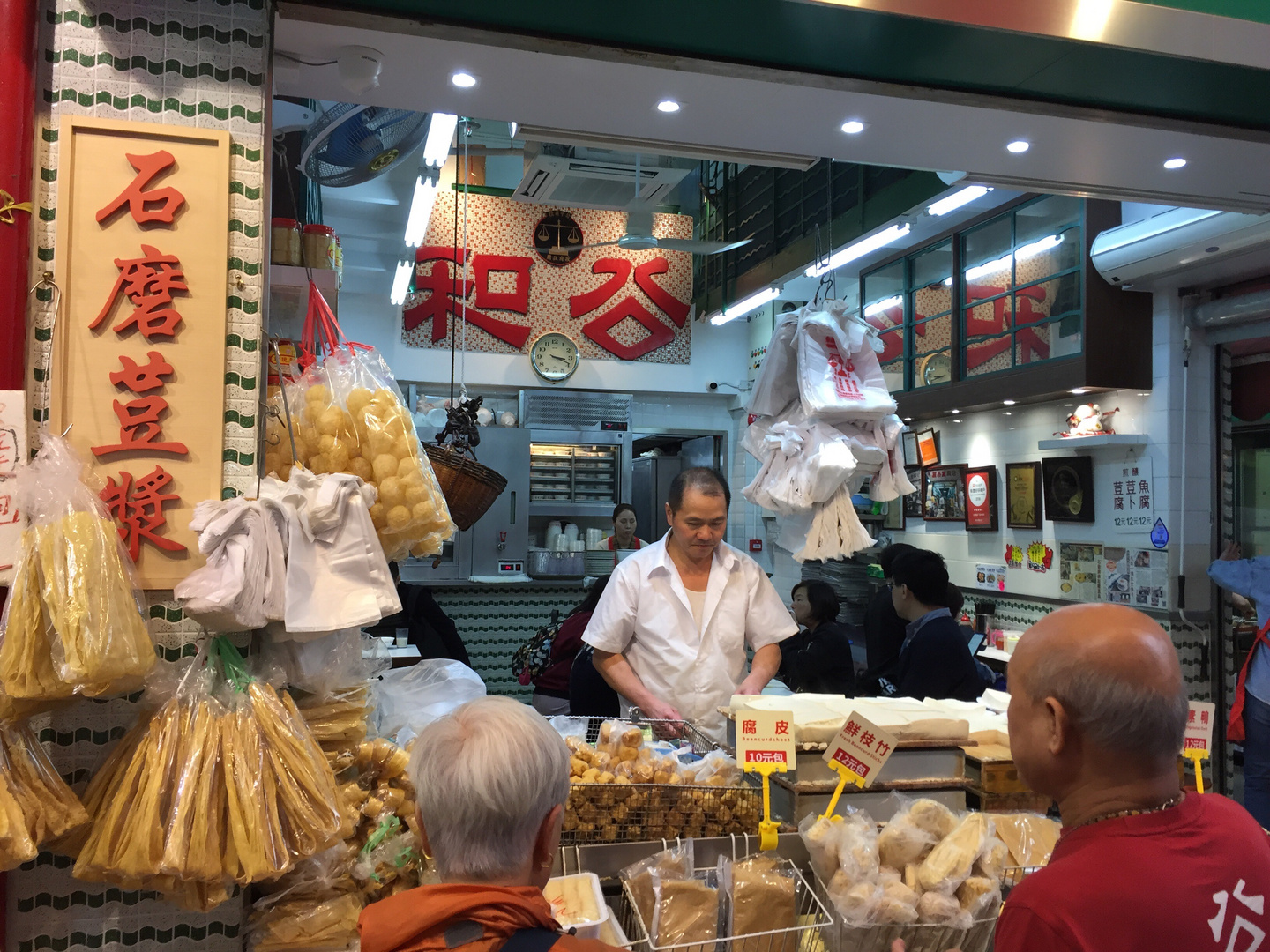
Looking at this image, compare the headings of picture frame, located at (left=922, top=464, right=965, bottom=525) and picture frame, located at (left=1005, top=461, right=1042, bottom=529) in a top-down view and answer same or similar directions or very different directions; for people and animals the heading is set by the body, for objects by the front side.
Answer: same or similar directions

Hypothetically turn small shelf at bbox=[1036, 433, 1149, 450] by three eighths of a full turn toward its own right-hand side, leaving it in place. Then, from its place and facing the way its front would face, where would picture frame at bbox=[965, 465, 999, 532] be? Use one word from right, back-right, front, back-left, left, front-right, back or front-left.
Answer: front-left

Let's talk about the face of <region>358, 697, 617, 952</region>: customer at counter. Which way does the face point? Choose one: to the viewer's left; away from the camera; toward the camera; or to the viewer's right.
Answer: away from the camera

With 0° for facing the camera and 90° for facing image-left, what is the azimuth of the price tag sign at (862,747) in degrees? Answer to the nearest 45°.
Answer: approximately 0°

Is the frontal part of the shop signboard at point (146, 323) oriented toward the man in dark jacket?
no

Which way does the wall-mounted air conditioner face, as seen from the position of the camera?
facing the viewer and to the left of the viewer

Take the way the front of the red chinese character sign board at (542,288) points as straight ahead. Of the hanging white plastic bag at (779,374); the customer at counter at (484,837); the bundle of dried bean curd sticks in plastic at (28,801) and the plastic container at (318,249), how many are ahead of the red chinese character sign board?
4

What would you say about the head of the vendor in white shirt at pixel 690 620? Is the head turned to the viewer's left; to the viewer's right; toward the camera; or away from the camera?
toward the camera

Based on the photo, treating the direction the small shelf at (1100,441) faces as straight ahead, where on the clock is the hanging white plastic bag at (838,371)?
The hanging white plastic bag is roughly at 11 o'clock from the small shelf.

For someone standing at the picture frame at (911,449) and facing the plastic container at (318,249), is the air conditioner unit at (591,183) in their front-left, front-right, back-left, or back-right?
front-right

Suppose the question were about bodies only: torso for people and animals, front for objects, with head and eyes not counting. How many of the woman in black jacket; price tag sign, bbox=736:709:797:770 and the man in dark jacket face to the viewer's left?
2

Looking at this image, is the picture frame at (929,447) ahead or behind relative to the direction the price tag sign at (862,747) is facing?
behind

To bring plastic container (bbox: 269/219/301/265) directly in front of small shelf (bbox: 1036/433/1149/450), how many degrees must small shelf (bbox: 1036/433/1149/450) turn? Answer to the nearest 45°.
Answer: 0° — it already faces it

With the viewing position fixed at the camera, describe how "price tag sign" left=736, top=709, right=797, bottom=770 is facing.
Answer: facing the viewer

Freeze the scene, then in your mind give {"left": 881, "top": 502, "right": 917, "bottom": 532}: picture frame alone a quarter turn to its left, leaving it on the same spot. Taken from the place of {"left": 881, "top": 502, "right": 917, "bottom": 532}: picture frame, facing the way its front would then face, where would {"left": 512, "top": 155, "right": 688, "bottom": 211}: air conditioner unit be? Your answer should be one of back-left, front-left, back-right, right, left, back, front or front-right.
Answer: right

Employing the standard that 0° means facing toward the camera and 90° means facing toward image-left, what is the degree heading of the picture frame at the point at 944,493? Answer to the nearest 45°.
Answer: approximately 45°

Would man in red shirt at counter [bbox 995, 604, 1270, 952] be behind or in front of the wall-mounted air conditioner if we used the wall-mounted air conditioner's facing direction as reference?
in front

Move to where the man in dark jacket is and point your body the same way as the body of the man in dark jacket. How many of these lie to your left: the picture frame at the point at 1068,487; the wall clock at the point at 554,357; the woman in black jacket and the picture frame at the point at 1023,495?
0
